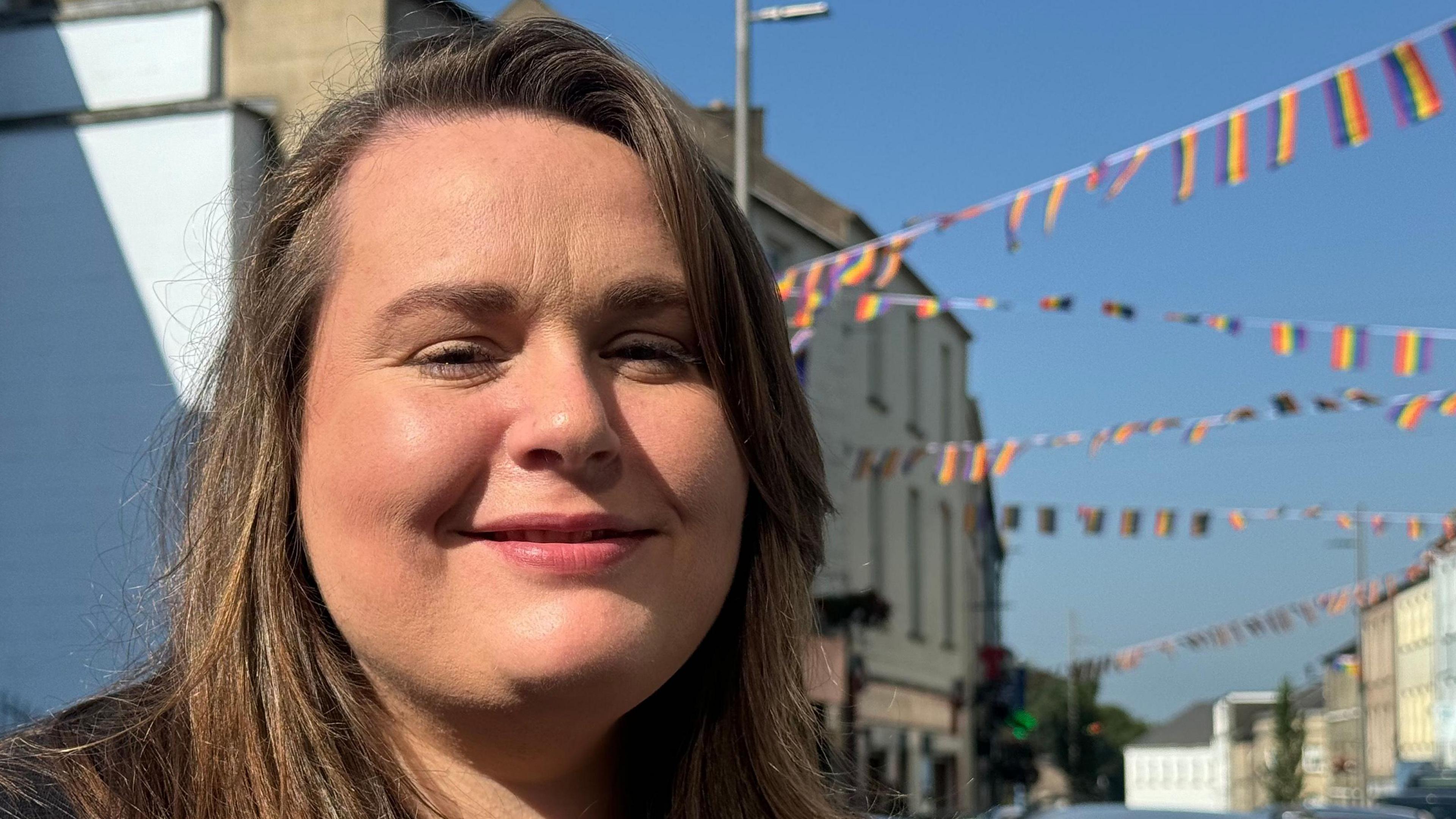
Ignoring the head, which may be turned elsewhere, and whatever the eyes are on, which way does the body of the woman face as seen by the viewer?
toward the camera

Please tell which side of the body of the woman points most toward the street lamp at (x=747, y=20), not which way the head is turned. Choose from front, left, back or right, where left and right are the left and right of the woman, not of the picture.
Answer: back
